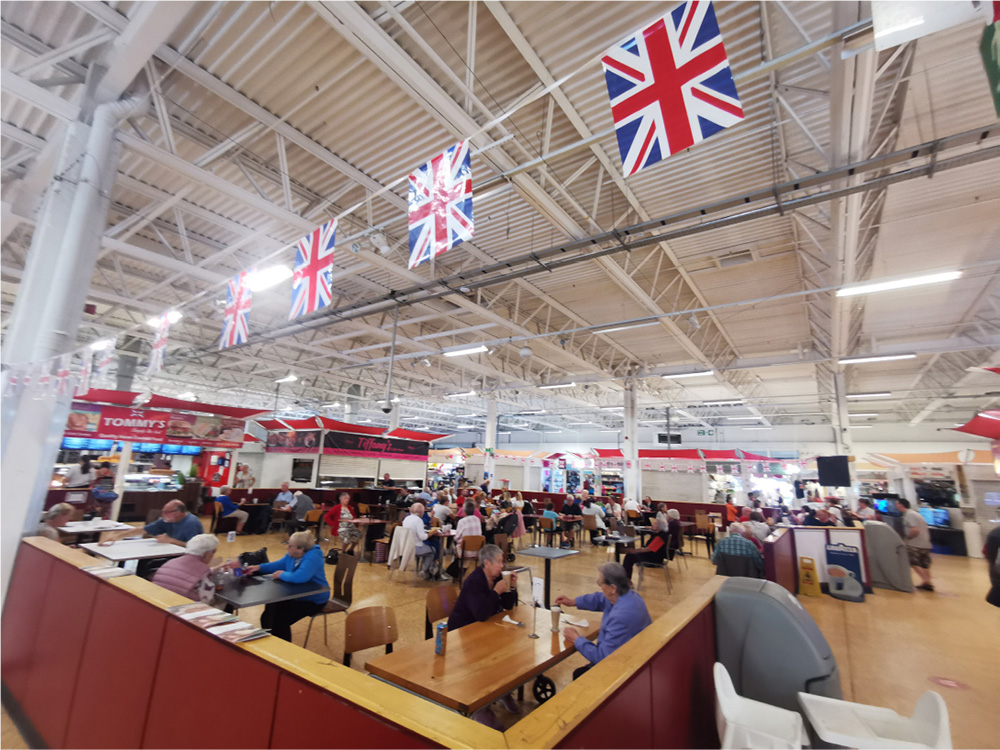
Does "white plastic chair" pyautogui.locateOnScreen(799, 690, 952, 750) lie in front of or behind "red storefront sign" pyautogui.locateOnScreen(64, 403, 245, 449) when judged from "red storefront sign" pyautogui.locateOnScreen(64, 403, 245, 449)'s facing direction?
in front

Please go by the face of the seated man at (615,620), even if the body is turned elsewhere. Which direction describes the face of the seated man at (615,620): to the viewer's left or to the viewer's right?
to the viewer's left

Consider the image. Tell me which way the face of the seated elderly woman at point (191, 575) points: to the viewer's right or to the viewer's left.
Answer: to the viewer's right

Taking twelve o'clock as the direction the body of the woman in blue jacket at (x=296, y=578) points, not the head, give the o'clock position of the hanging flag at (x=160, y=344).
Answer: The hanging flag is roughly at 2 o'clock from the woman in blue jacket.

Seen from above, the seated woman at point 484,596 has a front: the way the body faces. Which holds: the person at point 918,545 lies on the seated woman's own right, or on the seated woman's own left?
on the seated woman's own left

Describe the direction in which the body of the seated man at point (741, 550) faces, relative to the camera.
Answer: away from the camera

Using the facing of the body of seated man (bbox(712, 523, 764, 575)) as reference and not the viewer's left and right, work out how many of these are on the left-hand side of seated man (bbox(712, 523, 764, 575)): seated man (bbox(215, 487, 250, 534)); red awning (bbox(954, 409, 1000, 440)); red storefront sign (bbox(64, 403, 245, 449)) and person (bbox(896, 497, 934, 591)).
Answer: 2

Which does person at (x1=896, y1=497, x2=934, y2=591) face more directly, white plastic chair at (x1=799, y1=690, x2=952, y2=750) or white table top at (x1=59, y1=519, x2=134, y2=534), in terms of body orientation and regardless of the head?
the white table top

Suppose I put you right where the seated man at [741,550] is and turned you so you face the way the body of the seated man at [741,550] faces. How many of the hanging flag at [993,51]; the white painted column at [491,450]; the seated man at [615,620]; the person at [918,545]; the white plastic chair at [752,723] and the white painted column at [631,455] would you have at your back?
3
